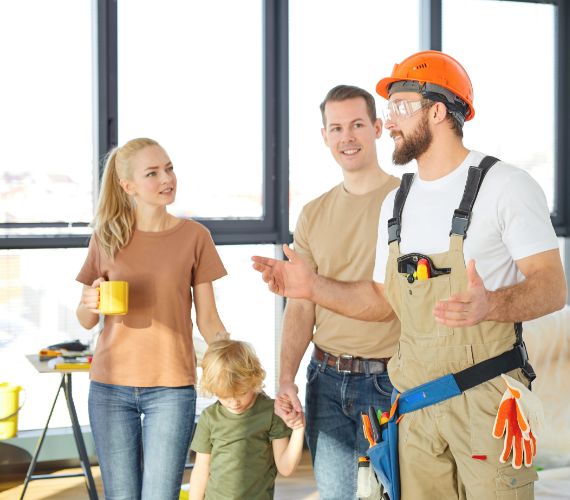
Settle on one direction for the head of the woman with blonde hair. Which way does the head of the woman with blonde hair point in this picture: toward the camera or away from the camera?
toward the camera

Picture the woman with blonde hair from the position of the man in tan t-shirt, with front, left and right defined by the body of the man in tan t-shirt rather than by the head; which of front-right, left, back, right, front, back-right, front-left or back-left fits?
right

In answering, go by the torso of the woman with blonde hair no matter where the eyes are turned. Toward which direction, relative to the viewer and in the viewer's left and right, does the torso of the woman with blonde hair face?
facing the viewer

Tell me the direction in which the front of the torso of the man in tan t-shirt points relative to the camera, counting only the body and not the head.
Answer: toward the camera

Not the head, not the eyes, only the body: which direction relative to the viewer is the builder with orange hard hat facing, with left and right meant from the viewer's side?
facing the viewer and to the left of the viewer

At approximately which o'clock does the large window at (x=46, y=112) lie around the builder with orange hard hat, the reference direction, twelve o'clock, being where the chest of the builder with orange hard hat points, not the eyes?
The large window is roughly at 3 o'clock from the builder with orange hard hat.

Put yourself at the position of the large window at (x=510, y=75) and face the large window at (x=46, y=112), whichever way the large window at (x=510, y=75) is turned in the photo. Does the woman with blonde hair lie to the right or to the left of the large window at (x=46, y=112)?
left

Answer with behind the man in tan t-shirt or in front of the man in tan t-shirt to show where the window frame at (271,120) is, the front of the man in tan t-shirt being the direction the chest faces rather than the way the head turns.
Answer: behind

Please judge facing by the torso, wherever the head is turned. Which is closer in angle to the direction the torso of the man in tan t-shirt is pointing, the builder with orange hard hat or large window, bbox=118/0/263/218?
the builder with orange hard hat

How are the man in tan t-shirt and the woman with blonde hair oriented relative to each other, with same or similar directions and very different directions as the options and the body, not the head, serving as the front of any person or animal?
same or similar directions
